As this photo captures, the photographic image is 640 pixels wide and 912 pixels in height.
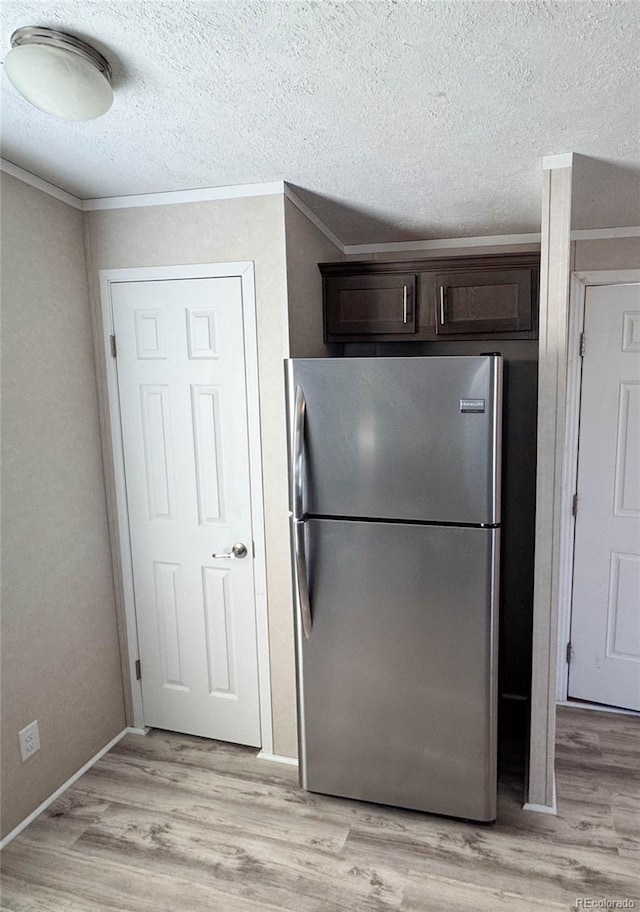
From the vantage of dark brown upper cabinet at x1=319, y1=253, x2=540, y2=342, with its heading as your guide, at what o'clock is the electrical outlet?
The electrical outlet is roughly at 2 o'clock from the dark brown upper cabinet.

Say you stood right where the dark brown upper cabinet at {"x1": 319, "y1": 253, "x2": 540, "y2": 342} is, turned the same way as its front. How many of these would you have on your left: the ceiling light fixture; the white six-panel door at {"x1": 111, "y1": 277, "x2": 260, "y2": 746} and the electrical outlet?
0

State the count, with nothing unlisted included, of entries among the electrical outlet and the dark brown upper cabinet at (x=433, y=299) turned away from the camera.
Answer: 0

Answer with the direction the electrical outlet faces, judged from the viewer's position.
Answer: facing the viewer and to the right of the viewer

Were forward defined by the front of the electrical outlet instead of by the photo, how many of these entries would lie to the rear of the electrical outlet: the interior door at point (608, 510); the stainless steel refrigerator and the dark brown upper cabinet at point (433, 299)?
0

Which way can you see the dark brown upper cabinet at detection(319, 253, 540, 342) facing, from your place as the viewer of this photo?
facing the viewer

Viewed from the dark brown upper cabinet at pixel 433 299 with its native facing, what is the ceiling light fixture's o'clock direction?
The ceiling light fixture is roughly at 1 o'clock from the dark brown upper cabinet.

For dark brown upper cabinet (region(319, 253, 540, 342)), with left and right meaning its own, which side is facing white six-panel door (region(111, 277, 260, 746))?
right

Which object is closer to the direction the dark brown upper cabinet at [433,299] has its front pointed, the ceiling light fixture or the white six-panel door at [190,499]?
the ceiling light fixture

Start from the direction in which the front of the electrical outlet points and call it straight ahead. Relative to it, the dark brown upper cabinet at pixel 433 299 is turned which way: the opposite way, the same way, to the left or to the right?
to the right
